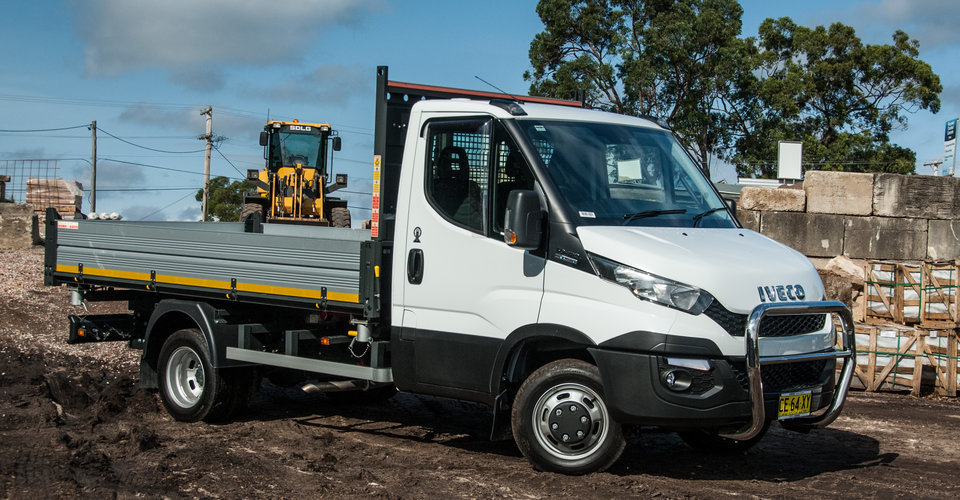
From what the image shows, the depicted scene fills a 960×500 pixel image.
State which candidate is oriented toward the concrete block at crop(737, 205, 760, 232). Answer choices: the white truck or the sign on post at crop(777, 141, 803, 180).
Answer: the sign on post

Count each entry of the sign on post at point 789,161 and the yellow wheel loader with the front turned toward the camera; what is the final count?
2

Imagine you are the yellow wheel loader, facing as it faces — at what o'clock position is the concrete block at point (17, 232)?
The concrete block is roughly at 3 o'clock from the yellow wheel loader.

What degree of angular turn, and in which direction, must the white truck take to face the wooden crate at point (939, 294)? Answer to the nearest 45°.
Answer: approximately 90° to its left

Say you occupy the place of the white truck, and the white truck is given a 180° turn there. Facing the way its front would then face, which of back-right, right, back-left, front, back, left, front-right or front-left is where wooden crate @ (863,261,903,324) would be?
right

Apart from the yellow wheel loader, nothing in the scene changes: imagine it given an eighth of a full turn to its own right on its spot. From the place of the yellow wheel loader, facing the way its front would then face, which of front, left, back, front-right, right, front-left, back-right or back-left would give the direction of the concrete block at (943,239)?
left

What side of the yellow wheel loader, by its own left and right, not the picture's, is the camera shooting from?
front

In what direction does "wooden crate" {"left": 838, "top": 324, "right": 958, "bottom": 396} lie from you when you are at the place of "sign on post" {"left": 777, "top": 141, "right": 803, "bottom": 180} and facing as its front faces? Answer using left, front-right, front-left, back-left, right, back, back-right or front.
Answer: front

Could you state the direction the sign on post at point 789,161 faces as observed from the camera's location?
facing the viewer

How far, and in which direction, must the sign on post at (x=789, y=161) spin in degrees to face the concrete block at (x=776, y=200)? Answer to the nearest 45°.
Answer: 0° — it already faces it

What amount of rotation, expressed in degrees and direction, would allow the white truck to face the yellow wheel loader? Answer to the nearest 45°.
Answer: approximately 135° to its left

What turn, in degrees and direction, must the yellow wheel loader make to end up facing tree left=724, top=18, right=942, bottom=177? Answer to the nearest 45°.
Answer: approximately 90° to its left

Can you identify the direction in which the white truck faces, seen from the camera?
facing the viewer and to the right of the viewer

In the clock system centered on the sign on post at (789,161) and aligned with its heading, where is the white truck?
The white truck is roughly at 12 o'clock from the sign on post.

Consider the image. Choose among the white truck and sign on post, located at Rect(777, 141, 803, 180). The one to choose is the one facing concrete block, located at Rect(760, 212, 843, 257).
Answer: the sign on post

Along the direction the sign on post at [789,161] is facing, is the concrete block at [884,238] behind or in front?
in front

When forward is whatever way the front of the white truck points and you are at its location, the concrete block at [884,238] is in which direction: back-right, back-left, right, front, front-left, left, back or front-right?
left
